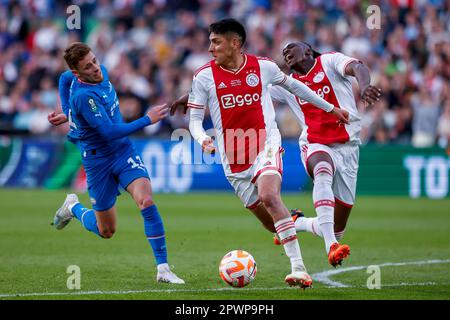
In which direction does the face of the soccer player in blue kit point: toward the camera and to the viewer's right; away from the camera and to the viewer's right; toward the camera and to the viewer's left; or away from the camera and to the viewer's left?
toward the camera and to the viewer's right

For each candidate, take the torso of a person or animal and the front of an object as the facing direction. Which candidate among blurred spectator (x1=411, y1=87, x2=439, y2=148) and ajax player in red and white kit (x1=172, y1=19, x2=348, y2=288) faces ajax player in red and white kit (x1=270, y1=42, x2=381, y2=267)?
the blurred spectator

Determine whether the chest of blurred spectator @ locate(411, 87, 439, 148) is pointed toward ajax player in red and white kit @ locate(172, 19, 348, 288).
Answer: yes

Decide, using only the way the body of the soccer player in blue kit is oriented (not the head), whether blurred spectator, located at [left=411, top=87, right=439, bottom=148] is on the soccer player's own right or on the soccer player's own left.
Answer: on the soccer player's own left

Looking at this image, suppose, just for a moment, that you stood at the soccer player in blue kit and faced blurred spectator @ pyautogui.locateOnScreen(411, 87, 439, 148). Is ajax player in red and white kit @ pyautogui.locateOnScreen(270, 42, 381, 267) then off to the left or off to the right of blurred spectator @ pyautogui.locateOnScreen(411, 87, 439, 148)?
right

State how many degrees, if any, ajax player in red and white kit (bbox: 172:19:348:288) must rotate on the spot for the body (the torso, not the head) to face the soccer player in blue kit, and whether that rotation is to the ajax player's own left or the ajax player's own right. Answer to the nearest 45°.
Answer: approximately 90° to the ajax player's own right

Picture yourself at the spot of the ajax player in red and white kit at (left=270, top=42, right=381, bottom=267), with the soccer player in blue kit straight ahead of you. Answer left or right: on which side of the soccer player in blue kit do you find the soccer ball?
left

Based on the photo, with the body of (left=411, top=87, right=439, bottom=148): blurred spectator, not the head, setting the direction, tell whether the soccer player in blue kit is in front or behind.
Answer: in front

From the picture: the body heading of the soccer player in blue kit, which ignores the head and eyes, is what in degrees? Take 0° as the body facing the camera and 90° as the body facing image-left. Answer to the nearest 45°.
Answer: approximately 315°

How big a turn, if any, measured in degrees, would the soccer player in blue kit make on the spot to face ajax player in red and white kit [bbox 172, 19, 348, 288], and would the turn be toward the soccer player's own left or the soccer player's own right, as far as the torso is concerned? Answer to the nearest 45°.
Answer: approximately 45° to the soccer player's own left

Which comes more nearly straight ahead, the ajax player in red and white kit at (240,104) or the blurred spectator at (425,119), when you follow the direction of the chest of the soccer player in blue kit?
the ajax player in red and white kit

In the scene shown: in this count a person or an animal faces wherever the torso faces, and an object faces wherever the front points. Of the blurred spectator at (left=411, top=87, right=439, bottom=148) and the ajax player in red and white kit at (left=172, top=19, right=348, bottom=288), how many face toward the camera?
2
